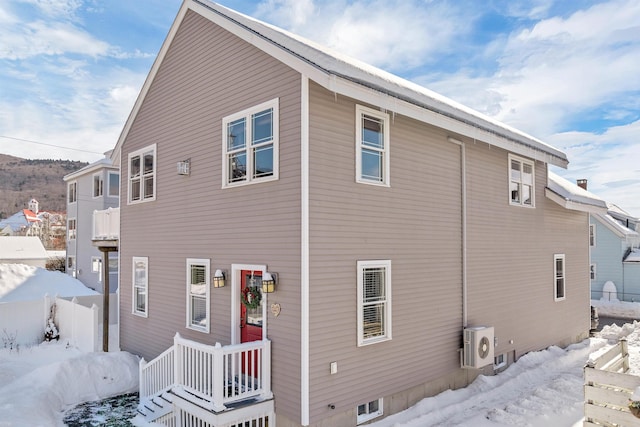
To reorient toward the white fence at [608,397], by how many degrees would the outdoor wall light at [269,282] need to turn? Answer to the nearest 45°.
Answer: approximately 135° to its left

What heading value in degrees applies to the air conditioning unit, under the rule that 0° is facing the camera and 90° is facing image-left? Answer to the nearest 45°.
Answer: approximately 315°

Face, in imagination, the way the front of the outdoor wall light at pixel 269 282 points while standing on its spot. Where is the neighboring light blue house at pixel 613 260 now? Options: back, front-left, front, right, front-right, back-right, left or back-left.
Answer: back

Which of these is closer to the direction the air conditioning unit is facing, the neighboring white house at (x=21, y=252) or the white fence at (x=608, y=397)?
the white fence

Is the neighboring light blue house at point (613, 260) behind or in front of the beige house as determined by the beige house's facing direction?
behind

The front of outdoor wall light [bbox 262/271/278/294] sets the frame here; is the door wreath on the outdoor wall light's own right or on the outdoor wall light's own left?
on the outdoor wall light's own right

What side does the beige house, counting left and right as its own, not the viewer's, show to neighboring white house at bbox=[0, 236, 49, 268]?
right

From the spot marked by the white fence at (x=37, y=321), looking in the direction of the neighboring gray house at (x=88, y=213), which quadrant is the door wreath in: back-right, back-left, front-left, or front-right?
back-right

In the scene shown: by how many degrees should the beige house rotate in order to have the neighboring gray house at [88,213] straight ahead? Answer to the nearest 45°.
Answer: approximately 90° to its right

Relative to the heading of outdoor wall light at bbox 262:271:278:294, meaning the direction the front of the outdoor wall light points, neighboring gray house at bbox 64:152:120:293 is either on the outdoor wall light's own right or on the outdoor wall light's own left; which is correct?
on the outdoor wall light's own right

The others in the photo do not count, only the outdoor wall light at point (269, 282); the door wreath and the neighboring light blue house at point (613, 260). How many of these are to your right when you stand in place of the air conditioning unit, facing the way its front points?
2

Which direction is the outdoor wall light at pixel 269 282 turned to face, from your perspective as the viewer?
facing the viewer and to the left of the viewer

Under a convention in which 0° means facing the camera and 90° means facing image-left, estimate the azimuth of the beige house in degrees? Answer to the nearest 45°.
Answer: approximately 45°

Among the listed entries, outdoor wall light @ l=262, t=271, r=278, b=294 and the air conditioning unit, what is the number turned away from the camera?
0
